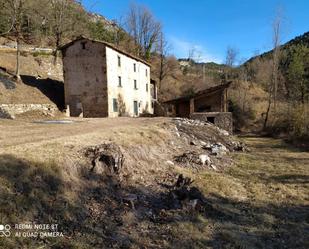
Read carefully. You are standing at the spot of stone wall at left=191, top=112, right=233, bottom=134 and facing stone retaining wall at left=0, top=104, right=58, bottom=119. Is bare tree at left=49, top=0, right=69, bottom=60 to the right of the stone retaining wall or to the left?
right

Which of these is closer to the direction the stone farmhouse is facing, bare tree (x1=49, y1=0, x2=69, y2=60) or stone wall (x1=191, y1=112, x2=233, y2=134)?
the stone wall

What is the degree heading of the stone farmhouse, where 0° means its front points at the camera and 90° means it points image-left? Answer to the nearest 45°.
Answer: approximately 315°

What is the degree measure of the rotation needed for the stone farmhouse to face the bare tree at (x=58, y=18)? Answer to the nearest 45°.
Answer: approximately 135° to its left

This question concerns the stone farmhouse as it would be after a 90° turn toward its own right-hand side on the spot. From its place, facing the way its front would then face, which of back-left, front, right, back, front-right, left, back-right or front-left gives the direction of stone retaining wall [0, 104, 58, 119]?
front

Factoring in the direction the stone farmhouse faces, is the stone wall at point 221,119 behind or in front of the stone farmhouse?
in front

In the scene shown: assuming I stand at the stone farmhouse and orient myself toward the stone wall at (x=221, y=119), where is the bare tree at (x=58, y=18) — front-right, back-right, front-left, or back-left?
back-left
